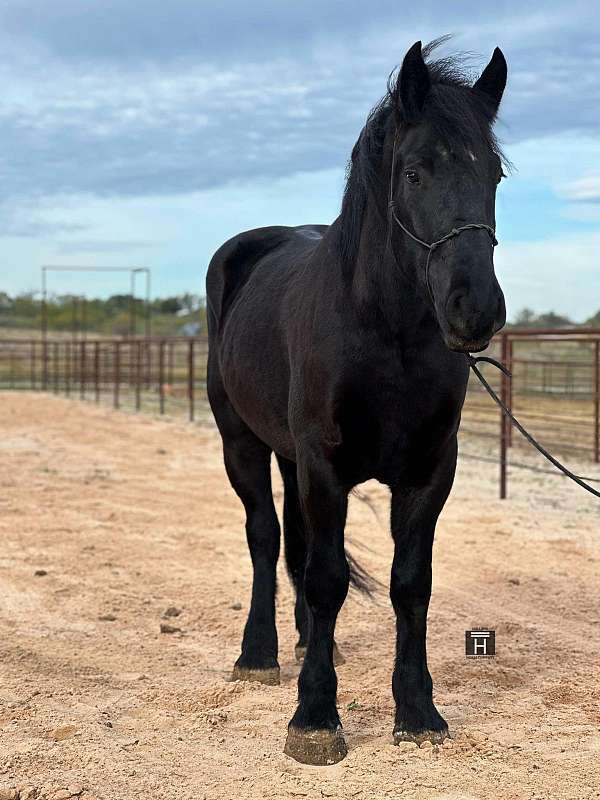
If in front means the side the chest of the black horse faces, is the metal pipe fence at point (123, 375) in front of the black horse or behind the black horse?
behind

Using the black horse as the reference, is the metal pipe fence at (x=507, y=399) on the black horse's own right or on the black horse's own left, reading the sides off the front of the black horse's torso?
on the black horse's own left

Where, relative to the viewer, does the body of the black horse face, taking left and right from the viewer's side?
facing the viewer and to the right of the viewer
